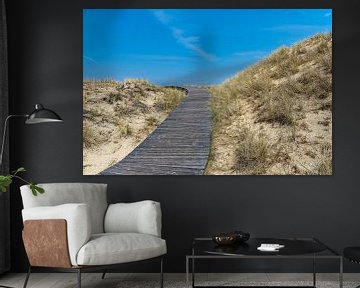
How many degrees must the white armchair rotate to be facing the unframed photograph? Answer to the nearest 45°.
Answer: approximately 90° to its left

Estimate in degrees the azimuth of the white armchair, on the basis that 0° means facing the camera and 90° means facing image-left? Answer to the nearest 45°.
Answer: approximately 315°

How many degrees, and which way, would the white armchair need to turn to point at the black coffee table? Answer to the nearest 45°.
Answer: approximately 45° to its left

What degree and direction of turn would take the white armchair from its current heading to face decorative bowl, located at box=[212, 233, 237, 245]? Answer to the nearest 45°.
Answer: approximately 45° to its left
